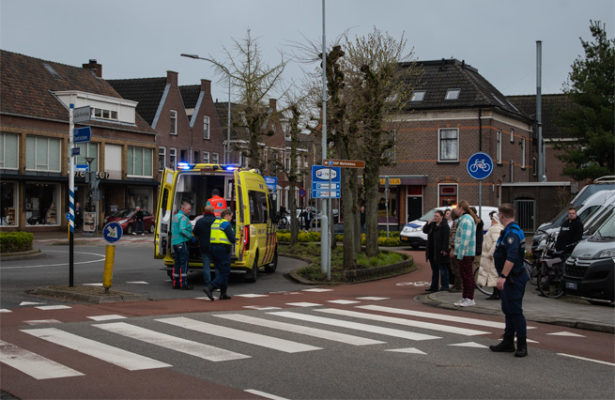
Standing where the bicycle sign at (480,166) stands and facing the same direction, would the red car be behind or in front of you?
behind

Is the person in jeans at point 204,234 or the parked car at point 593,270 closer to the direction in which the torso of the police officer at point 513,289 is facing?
the person in jeans

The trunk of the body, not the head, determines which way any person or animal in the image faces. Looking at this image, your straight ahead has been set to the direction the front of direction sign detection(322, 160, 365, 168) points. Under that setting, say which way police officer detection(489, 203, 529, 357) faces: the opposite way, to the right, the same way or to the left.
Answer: to the right

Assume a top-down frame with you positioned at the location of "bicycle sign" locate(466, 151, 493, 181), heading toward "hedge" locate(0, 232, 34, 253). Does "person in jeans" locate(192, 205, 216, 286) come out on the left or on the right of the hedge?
left

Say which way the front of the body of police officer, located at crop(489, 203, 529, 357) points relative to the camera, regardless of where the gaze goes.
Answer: to the viewer's left

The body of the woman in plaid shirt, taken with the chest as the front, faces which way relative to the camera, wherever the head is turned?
to the viewer's left
